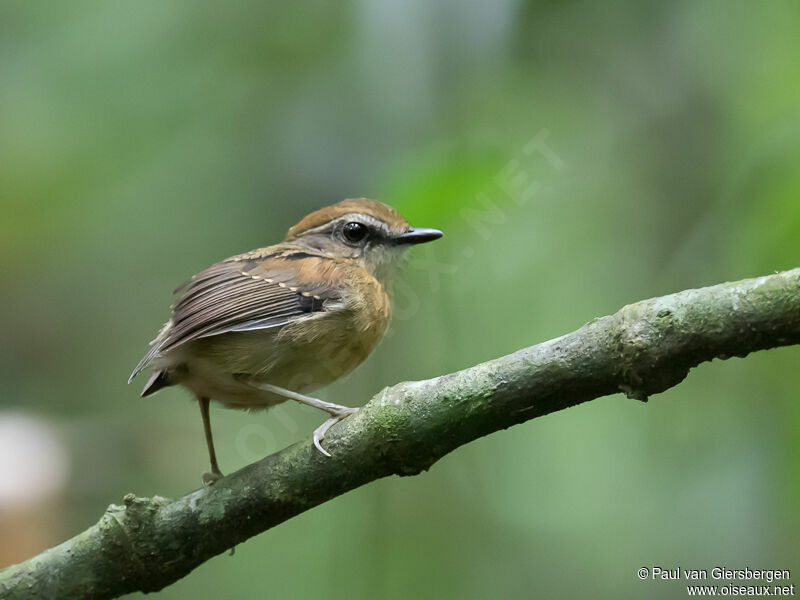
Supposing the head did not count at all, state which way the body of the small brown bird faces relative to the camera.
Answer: to the viewer's right
